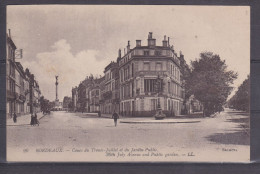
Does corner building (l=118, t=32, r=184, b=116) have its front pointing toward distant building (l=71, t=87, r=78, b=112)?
no

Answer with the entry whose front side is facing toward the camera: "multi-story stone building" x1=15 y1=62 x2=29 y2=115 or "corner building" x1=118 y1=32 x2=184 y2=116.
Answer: the corner building

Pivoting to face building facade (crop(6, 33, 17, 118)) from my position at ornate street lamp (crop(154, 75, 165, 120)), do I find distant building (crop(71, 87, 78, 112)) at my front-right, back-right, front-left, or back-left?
front-right

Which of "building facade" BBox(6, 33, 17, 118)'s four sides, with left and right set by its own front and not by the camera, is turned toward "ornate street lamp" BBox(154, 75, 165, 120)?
front

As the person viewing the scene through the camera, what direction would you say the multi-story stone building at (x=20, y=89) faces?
facing to the right of the viewer

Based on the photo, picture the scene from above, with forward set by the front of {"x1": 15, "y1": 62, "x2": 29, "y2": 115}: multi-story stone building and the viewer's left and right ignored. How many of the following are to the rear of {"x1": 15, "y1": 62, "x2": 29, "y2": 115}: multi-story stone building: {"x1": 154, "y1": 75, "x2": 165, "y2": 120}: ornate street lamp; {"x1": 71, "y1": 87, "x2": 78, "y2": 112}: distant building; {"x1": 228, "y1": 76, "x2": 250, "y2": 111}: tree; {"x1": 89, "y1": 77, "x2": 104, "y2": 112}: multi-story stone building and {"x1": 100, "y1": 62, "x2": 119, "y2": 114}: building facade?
0

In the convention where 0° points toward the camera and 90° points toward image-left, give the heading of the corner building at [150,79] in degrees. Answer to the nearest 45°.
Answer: approximately 0°

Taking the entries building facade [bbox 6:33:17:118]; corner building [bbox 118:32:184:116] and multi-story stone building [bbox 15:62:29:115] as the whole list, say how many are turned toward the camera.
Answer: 1

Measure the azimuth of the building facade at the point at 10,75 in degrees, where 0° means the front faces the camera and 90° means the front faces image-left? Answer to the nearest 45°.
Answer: approximately 270°

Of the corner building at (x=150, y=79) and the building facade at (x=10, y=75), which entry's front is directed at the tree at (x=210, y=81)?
the building facade

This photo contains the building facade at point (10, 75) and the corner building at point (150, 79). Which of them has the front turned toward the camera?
the corner building

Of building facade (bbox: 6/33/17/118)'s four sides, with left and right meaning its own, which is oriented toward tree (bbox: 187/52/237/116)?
front

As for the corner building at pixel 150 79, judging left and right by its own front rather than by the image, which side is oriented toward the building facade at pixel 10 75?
right

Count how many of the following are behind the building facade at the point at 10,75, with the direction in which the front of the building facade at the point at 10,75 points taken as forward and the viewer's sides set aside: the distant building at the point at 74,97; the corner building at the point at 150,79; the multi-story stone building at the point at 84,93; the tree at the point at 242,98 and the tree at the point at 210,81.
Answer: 0

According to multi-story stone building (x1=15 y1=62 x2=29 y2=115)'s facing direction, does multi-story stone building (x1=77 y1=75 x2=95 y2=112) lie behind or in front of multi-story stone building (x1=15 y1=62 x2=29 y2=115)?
in front
